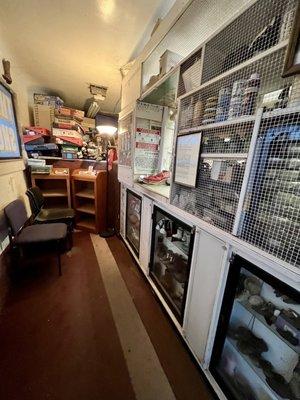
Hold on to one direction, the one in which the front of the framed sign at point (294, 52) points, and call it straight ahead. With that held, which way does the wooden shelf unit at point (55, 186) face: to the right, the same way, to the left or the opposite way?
to the left

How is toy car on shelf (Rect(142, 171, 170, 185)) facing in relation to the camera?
to the viewer's left

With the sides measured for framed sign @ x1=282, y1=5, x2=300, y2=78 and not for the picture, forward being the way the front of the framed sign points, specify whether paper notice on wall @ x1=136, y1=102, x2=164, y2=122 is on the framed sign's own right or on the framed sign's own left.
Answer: on the framed sign's own right

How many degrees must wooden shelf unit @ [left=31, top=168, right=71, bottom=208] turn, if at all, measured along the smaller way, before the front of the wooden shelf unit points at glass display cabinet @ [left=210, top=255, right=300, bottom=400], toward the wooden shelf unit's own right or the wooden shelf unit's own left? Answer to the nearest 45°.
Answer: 0° — it already faces it

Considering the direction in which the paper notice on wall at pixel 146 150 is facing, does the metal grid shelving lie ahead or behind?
ahead

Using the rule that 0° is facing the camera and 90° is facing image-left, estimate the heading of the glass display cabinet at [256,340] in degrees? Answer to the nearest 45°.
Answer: approximately 45°

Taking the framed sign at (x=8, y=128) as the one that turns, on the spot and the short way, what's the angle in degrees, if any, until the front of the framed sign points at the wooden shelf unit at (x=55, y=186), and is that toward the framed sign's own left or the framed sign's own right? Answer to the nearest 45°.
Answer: approximately 90° to the framed sign's own left

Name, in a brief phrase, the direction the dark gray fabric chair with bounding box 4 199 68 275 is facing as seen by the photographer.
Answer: facing to the right of the viewer

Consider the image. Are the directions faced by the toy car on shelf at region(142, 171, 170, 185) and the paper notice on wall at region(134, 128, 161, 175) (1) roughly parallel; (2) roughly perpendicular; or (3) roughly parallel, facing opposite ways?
roughly perpendicular

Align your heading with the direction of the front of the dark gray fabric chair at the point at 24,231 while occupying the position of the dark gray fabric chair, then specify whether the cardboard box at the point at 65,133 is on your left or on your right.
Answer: on your left

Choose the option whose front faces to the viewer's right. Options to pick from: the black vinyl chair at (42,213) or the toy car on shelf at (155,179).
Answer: the black vinyl chair
